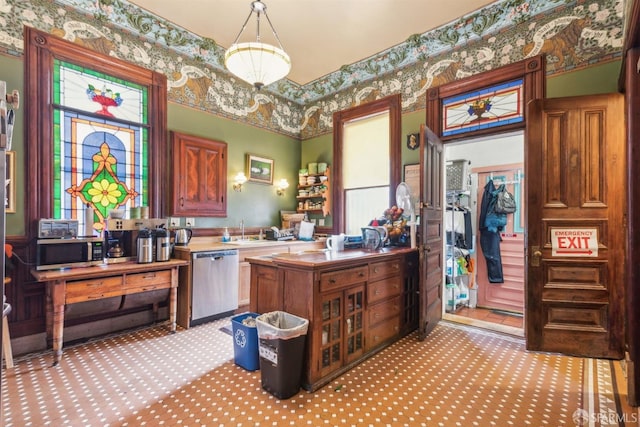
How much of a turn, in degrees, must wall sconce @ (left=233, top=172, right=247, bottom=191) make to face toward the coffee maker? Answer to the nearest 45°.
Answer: approximately 90° to its right

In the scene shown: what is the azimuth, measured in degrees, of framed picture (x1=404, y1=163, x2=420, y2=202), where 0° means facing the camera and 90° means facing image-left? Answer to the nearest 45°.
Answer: approximately 45°

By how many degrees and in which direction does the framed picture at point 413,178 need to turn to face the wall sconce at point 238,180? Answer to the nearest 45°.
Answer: approximately 45° to its right

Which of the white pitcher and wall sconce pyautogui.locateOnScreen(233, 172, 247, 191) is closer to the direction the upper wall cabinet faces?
the white pitcher

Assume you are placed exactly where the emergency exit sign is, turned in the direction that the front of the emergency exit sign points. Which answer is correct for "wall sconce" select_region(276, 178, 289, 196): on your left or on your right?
on your right

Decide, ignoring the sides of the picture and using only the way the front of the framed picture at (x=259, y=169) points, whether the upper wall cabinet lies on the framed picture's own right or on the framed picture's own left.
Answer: on the framed picture's own right
